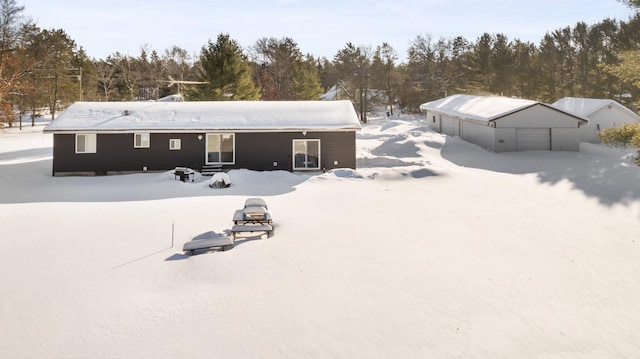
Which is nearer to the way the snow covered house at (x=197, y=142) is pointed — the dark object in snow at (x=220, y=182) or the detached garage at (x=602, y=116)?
the dark object in snow

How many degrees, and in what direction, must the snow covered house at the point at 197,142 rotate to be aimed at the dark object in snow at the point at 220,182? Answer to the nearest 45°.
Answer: approximately 180°

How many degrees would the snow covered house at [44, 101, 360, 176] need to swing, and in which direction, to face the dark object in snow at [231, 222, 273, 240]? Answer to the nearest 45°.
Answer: approximately 180°

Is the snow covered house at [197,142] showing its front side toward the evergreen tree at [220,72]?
yes

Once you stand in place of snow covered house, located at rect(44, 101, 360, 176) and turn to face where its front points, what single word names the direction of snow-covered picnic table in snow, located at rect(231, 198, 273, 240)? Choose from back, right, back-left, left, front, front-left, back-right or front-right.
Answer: back
